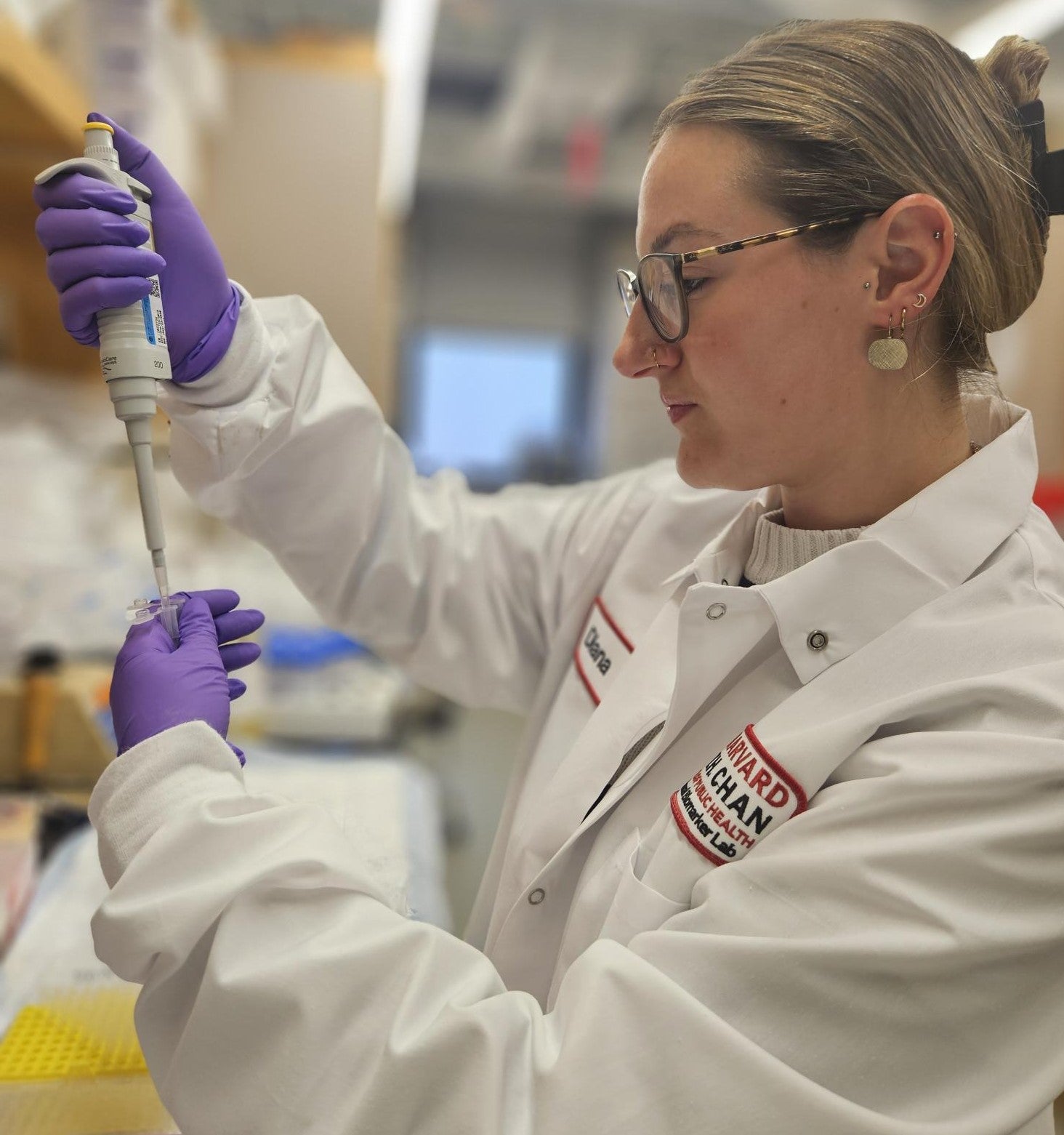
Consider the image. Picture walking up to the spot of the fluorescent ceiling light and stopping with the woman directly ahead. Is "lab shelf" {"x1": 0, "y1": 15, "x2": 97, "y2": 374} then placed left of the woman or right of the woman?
right

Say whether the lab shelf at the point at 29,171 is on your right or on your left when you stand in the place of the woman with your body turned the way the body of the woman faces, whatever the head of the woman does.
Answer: on your right

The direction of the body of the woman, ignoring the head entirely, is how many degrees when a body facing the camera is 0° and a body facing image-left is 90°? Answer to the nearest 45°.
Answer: approximately 45°

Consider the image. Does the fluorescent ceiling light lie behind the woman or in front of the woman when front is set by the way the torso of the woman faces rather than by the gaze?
behind

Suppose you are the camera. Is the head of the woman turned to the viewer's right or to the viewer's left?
to the viewer's left
